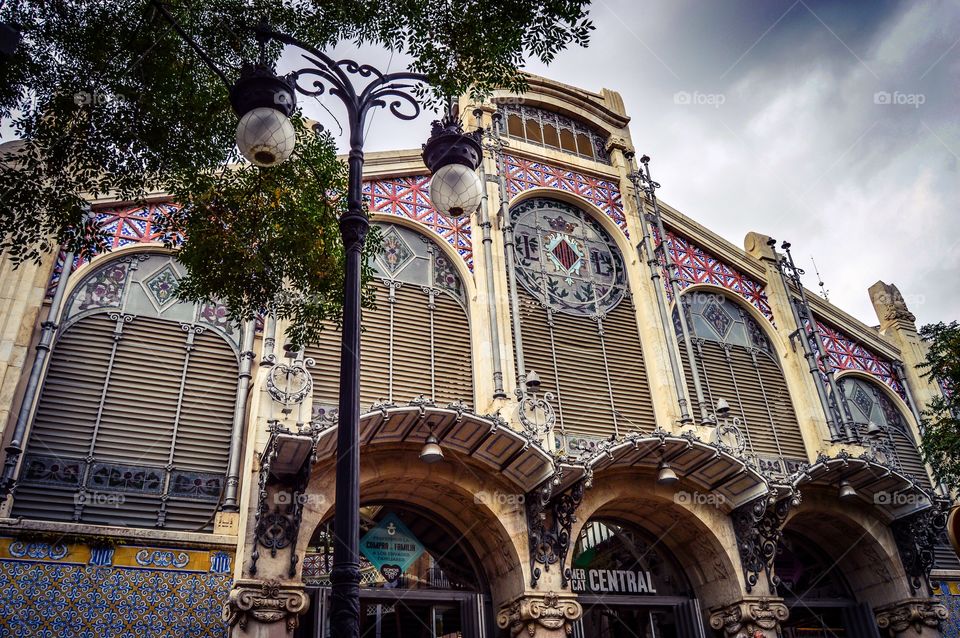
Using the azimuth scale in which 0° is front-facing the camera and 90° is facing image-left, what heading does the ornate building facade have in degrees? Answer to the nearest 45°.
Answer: approximately 315°
